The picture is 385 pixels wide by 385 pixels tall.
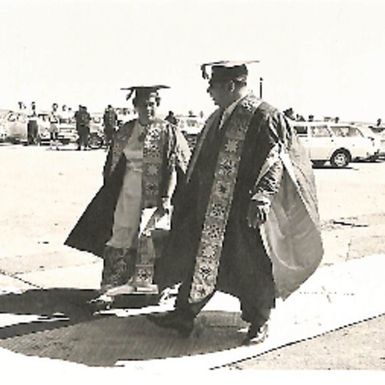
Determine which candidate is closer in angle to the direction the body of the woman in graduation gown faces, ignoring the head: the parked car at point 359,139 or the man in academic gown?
the man in academic gown

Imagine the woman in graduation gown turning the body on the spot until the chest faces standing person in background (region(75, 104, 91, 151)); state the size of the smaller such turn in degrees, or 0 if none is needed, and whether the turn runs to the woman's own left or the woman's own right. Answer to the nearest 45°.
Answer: approximately 135° to the woman's own right

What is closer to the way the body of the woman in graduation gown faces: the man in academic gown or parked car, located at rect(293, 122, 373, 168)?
the man in academic gown

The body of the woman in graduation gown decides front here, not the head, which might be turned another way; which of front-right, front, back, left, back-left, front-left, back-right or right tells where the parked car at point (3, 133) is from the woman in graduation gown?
back-right

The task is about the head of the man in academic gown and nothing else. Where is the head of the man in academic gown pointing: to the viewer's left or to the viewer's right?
to the viewer's left

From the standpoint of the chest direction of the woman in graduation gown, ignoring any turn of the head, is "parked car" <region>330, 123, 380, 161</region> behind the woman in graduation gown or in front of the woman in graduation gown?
behind

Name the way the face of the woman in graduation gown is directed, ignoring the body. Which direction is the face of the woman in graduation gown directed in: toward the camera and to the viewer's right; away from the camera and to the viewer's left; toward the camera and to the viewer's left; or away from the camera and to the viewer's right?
toward the camera and to the viewer's right

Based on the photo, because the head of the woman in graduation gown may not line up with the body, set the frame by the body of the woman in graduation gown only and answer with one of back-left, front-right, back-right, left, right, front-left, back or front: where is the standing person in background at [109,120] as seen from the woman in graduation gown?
back-right

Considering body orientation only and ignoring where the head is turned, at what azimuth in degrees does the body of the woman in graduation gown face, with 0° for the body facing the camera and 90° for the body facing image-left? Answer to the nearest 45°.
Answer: approximately 45°

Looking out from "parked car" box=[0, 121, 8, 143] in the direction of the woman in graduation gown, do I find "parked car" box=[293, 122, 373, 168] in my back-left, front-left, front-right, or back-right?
front-left

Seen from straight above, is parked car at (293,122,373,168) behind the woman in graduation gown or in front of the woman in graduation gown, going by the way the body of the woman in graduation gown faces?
behind
